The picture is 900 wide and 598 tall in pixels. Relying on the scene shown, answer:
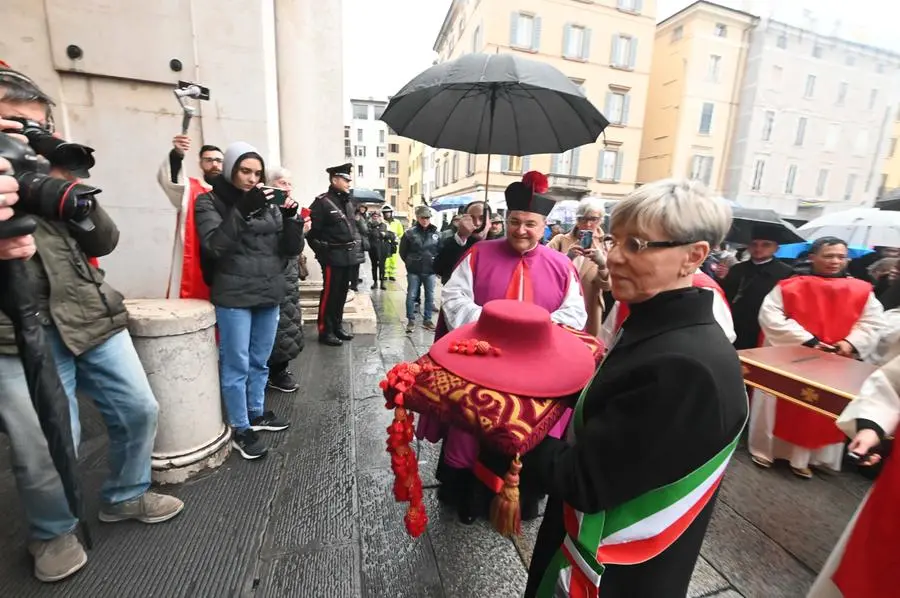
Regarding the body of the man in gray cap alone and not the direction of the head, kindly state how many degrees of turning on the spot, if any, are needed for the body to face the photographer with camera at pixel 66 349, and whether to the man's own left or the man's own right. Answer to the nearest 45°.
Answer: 0° — they already face them

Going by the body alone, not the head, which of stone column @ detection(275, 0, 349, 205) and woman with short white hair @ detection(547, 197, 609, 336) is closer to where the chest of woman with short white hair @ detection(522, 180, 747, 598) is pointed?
the stone column

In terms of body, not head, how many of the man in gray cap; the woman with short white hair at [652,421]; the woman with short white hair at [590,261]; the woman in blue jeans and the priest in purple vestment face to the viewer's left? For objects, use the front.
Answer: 1

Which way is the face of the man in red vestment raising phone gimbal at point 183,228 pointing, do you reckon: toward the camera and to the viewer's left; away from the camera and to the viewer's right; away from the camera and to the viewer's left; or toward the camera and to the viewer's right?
toward the camera and to the viewer's right

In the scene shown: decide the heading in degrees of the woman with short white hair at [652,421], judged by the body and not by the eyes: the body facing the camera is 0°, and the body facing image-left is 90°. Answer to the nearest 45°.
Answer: approximately 90°

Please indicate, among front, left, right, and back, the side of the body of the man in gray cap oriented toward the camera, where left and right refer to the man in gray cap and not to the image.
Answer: front

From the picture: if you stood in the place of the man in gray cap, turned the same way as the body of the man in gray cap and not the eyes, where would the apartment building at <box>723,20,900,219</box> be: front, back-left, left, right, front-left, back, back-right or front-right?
back-left

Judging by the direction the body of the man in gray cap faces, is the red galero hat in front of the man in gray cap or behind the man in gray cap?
in front

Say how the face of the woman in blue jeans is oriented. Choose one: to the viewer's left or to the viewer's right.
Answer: to the viewer's right

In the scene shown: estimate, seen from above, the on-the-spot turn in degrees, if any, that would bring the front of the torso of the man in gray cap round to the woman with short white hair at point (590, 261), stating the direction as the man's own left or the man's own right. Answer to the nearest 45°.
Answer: approximately 45° to the man's own left

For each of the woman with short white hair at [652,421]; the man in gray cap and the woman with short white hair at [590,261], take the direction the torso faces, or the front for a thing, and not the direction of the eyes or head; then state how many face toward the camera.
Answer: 2

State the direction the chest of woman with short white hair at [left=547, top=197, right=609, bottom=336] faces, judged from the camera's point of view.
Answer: toward the camera

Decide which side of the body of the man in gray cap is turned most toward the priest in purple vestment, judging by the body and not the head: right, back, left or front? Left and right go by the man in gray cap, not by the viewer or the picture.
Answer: front

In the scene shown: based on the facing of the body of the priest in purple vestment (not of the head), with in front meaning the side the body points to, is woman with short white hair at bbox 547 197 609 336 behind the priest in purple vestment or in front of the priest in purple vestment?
behind

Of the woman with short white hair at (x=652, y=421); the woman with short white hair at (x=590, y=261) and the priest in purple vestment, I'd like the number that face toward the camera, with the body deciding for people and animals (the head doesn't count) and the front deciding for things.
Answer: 2
